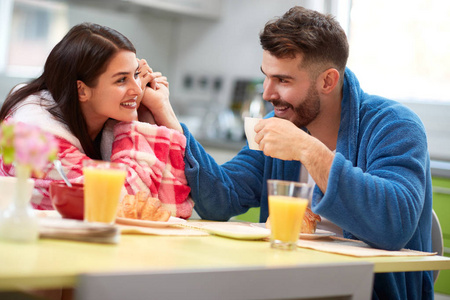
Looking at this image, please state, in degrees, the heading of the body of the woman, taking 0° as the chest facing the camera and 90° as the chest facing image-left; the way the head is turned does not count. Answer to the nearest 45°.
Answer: approximately 315°

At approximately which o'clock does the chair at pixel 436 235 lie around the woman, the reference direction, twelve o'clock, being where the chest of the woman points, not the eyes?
The chair is roughly at 11 o'clock from the woman.

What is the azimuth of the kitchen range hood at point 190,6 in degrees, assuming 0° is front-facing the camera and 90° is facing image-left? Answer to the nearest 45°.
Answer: approximately 315°

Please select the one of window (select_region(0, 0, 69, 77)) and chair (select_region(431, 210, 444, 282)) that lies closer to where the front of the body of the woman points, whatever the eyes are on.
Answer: the chair

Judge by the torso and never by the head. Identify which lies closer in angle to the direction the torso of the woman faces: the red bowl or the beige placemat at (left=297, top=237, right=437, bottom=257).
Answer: the beige placemat

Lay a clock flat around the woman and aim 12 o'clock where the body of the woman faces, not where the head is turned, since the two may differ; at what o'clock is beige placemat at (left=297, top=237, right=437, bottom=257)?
The beige placemat is roughly at 12 o'clock from the woman.

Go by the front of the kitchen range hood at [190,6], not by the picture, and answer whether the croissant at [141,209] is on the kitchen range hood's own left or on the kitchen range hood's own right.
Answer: on the kitchen range hood's own right

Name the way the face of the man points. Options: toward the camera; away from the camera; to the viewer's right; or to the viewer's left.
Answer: to the viewer's left

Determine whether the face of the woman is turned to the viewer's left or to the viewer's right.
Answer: to the viewer's right

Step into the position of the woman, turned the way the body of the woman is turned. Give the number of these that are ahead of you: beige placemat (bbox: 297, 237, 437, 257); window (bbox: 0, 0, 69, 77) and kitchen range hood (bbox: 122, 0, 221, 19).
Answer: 1

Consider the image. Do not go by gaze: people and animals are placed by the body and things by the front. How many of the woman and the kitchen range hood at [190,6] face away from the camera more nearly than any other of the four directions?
0
